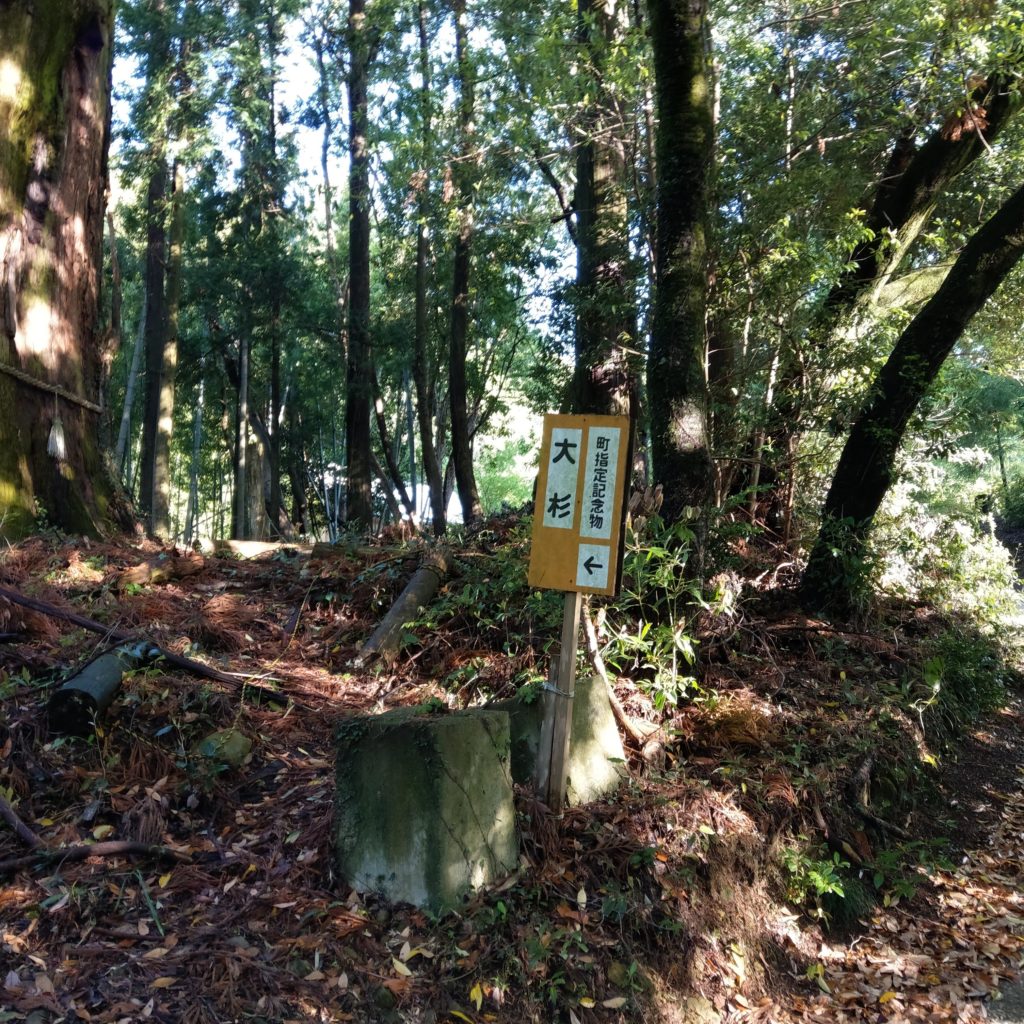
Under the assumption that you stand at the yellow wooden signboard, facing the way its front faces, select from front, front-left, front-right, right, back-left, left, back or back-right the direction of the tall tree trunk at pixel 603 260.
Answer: back

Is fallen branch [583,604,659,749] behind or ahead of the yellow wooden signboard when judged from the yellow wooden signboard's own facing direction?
behind

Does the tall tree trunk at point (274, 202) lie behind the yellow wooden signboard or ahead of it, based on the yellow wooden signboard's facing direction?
behind

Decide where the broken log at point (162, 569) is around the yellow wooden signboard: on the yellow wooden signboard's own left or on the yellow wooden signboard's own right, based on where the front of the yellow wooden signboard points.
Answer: on the yellow wooden signboard's own right

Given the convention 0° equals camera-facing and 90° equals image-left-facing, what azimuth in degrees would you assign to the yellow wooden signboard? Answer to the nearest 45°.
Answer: approximately 0°

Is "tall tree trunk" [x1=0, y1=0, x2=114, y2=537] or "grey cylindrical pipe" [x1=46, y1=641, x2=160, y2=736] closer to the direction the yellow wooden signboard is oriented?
the grey cylindrical pipe

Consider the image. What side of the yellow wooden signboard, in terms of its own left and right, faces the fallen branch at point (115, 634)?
right

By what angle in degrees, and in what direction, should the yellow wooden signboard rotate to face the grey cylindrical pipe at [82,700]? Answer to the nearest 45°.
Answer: approximately 90° to its right

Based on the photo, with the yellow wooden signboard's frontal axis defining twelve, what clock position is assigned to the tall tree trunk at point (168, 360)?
The tall tree trunk is roughly at 5 o'clock from the yellow wooden signboard.
